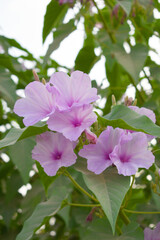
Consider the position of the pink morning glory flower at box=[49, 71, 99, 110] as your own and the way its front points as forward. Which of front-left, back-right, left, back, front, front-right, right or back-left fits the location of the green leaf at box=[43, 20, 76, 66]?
back

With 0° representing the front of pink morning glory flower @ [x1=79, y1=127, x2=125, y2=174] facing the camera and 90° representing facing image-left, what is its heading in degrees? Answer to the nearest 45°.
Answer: approximately 45°

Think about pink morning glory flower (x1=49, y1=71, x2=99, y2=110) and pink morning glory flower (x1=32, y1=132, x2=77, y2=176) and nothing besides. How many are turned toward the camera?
2

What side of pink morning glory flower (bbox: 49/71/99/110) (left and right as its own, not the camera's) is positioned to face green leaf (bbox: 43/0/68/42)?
back

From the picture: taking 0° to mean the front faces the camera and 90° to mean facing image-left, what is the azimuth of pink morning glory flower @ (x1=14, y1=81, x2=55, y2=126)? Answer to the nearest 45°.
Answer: approximately 45°
